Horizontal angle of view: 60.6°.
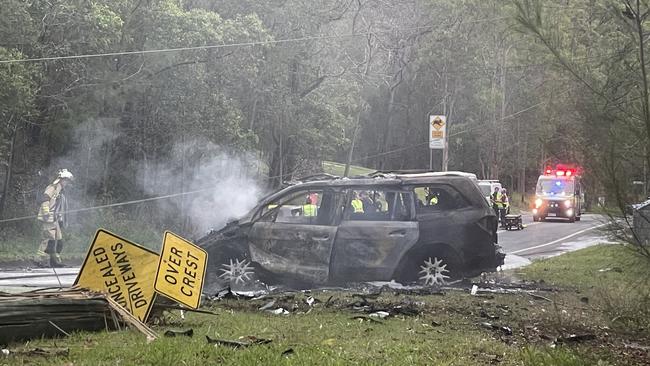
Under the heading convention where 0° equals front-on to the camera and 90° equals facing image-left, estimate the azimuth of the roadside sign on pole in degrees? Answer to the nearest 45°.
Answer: approximately 0°

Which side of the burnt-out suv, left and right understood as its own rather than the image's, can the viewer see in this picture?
left

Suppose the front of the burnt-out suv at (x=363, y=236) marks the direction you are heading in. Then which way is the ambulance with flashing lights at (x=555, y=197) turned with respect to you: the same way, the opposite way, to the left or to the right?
to the left

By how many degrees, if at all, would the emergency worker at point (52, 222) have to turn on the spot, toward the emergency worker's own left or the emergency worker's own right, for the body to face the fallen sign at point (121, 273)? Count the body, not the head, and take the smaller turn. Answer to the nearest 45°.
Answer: approximately 90° to the emergency worker's own right

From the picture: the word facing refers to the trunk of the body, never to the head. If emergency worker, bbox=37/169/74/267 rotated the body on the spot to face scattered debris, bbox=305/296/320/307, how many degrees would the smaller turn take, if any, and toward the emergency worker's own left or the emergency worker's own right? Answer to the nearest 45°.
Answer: approximately 45° to the emergency worker's own right

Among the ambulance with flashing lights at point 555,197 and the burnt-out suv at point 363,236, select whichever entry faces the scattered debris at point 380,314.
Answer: the ambulance with flashing lights

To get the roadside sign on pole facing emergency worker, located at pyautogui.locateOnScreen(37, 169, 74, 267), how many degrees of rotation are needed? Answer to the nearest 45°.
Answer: approximately 45° to its right

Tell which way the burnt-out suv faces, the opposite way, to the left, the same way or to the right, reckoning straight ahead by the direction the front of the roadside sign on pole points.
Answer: to the right

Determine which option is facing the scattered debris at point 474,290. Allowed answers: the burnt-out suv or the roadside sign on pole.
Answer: the roadside sign on pole

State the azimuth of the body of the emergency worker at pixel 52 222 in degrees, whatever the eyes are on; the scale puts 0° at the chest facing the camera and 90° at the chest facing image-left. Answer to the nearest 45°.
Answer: approximately 270°
